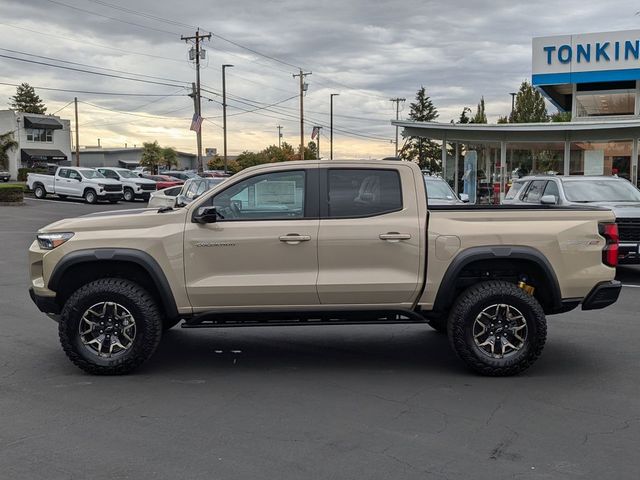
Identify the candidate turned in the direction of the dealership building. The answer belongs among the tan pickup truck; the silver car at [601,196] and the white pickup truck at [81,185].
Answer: the white pickup truck

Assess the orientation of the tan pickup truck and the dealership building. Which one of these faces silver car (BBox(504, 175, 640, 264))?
the dealership building

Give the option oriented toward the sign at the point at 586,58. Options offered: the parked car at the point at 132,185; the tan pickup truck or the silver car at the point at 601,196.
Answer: the parked car

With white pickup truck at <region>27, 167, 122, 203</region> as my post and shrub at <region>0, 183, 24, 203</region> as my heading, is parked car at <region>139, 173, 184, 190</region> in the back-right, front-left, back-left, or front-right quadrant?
back-right

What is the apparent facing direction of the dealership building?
toward the camera

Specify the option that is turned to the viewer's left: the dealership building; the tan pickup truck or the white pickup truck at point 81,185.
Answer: the tan pickup truck

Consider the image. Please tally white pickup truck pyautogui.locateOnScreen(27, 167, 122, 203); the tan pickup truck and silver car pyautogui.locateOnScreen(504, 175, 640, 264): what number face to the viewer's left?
1

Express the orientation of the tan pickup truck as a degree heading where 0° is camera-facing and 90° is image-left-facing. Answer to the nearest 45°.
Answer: approximately 90°

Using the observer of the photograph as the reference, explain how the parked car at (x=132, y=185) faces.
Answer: facing the viewer and to the right of the viewer

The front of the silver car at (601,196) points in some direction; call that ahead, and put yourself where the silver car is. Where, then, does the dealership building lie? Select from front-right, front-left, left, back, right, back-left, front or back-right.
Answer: back-left

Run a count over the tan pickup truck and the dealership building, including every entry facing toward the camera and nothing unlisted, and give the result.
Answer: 1

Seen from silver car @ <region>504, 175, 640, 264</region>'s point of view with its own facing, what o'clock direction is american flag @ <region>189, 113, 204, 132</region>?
The american flag is roughly at 6 o'clock from the silver car.

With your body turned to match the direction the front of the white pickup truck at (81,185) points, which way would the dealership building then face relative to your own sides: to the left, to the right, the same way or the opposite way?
to the right
